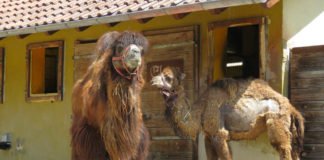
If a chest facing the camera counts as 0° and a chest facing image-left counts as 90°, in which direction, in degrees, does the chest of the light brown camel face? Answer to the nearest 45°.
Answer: approximately 90°

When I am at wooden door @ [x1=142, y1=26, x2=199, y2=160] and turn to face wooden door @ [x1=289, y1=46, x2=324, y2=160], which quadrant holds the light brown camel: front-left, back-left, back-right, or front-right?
front-right

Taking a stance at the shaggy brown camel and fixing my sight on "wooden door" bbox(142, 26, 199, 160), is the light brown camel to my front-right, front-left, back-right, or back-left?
front-right

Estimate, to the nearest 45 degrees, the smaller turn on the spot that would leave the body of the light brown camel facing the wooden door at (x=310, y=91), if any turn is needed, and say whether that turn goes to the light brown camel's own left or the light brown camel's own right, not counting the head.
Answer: approximately 180°

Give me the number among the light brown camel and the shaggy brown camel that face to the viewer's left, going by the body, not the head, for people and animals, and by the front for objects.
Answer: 1

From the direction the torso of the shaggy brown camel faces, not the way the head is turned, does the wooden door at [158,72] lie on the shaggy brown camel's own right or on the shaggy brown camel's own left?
on the shaggy brown camel's own left

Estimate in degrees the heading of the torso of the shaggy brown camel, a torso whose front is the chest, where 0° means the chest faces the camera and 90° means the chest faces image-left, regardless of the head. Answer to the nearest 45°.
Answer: approximately 315°

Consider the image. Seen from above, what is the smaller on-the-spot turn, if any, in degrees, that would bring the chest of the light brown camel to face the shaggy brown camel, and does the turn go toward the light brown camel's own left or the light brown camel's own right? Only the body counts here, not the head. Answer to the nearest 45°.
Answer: approximately 45° to the light brown camel's own left
